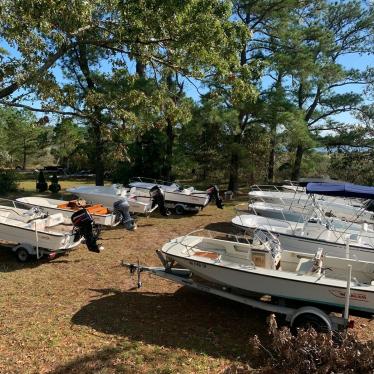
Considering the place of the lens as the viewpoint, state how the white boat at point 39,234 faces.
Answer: facing away from the viewer and to the left of the viewer

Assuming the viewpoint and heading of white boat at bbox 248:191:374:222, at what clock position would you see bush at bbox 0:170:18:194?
The bush is roughly at 12 o'clock from the white boat.

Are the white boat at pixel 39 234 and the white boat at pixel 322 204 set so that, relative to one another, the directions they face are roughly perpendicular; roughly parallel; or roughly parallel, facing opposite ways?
roughly parallel

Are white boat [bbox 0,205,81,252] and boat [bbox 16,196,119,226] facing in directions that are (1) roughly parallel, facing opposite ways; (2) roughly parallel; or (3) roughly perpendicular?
roughly parallel

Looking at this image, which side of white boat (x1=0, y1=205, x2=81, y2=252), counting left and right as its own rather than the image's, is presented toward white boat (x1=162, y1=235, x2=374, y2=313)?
back

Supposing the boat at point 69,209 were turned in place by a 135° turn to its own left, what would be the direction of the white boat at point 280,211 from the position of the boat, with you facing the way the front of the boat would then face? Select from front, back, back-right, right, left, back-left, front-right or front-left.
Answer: left

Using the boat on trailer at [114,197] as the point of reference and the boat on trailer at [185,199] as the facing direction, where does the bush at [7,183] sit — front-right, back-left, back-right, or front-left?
back-left

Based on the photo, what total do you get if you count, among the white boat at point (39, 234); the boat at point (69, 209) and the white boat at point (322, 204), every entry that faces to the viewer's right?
0

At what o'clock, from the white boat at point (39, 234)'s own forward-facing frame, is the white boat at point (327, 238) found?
the white boat at point (327, 238) is roughly at 5 o'clock from the white boat at point (39, 234).

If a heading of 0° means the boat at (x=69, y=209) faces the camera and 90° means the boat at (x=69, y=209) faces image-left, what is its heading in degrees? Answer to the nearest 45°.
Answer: approximately 135°

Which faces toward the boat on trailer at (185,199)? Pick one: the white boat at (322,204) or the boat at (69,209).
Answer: the white boat

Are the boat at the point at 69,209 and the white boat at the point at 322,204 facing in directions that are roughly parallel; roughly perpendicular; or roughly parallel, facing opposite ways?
roughly parallel

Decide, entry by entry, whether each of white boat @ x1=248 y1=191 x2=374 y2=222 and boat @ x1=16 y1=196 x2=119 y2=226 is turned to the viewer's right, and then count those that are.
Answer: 0

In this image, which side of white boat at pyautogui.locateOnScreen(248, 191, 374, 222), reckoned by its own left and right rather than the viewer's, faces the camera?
left

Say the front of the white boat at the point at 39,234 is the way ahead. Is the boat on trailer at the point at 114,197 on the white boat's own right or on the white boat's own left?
on the white boat's own right

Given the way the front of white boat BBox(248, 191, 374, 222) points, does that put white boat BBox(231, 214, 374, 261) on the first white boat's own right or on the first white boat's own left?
on the first white boat's own left

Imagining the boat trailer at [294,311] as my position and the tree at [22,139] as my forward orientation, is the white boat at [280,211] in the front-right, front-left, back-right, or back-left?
front-right
